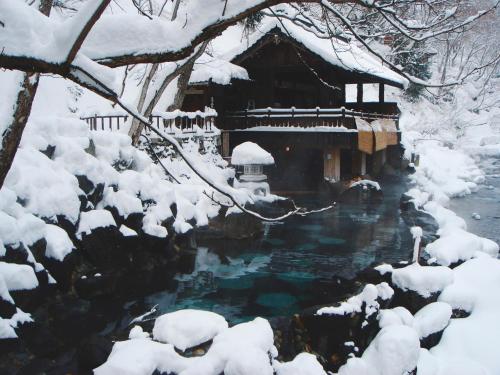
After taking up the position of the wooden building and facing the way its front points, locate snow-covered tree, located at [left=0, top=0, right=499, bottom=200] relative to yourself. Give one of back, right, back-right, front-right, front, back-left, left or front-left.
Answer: front

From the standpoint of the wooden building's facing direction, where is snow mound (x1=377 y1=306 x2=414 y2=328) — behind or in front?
in front

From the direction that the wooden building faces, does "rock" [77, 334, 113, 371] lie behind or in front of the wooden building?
in front

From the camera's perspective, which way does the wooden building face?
toward the camera

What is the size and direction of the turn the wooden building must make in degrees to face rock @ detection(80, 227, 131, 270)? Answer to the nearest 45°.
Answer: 0° — it already faces it

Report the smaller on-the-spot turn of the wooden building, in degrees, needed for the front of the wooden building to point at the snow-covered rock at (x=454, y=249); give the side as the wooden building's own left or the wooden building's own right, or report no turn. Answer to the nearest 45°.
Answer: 0° — it already faces it

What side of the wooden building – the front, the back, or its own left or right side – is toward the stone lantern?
front

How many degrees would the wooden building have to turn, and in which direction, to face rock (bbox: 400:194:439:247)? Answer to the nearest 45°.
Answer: approximately 45° to its left

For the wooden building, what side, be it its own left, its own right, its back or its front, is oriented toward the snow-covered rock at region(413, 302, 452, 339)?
front

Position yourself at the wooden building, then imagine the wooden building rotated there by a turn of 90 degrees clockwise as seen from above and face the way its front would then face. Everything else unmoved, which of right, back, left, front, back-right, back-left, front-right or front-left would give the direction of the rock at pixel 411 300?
left
